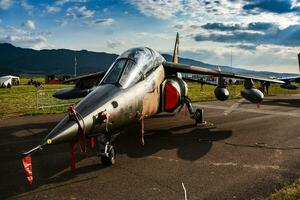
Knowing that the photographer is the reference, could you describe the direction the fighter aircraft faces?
facing the viewer and to the left of the viewer
